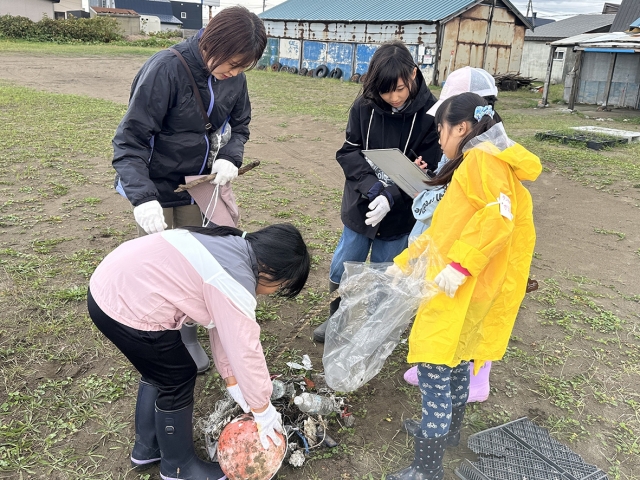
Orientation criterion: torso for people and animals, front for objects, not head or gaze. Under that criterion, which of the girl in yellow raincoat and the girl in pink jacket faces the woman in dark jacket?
the girl in yellow raincoat

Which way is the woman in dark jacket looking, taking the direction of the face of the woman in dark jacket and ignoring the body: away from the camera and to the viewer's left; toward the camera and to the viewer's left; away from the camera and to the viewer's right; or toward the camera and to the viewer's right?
toward the camera and to the viewer's right

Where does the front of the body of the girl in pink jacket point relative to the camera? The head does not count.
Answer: to the viewer's right

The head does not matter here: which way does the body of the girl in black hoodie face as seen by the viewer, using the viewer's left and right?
facing the viewer

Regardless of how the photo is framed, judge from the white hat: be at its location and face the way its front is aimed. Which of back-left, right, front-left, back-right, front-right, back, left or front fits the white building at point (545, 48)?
right

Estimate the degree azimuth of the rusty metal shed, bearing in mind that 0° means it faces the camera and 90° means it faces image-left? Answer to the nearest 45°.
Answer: approximately 315°

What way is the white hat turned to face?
to the viewer's left

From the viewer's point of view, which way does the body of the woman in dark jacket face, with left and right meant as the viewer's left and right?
facing the viewer and to the right of the viewer

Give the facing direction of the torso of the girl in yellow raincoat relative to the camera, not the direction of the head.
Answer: to the viewer's left

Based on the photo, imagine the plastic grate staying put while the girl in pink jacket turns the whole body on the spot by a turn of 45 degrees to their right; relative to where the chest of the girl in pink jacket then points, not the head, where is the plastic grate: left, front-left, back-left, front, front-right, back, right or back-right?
front-left

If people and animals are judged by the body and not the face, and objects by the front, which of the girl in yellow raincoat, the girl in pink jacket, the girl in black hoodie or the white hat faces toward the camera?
the girl in black hoodie

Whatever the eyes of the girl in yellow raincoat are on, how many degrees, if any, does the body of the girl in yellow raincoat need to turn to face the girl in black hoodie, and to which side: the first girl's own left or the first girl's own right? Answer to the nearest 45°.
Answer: approximately 45° to the first girl's own right
